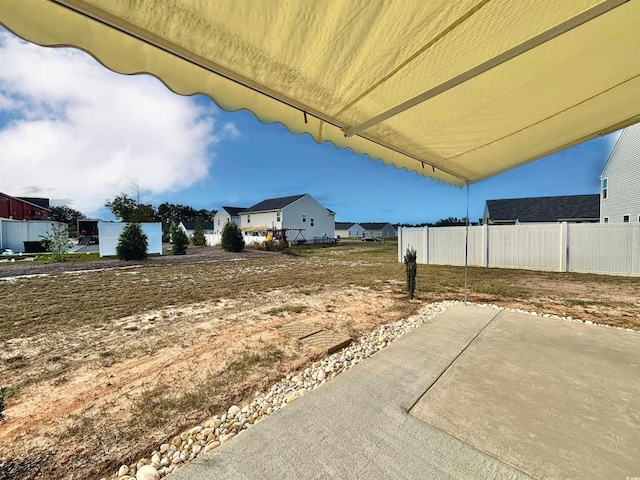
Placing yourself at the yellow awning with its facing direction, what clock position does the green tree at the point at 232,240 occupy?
The green tree is roughly at 1 o'clock from the yellow awning.

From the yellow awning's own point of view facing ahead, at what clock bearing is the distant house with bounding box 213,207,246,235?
The distant house is roughly at 1 o'clock from the yellow awning.

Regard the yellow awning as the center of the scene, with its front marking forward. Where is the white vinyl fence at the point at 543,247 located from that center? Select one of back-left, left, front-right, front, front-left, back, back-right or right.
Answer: right

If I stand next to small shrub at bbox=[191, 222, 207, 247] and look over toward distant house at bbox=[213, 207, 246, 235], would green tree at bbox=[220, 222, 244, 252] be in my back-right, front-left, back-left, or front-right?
back-right

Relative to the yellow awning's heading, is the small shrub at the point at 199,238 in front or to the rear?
in front

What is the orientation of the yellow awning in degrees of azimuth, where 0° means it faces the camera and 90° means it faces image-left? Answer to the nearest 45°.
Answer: approximately 135°

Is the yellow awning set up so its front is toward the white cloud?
yes

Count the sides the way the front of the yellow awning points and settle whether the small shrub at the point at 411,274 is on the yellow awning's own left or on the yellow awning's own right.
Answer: on the yellow awning's own right

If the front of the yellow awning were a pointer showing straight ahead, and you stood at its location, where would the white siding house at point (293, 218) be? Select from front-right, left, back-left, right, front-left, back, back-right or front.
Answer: front-right
